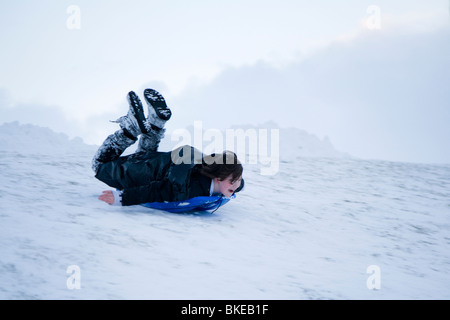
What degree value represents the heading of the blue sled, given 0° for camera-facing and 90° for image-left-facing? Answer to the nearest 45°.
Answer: approximately 270°
